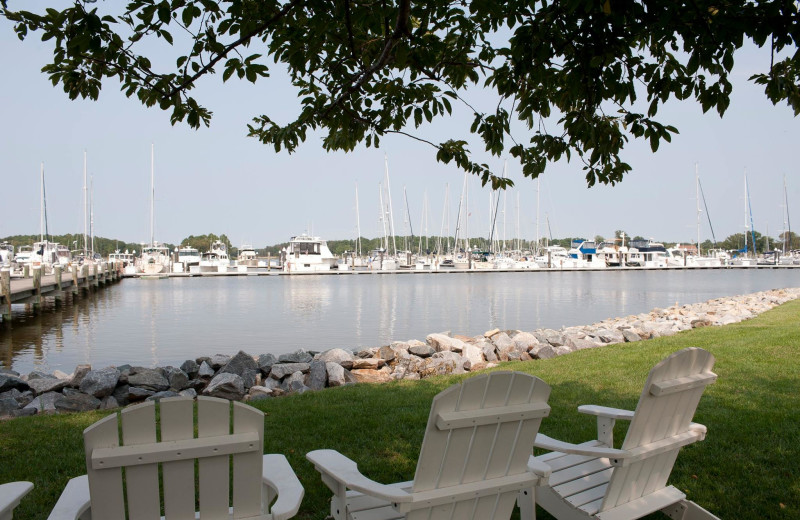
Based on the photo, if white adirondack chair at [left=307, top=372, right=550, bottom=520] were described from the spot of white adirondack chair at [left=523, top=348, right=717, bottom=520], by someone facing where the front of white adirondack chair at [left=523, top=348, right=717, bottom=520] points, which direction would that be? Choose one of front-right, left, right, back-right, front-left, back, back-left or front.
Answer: left

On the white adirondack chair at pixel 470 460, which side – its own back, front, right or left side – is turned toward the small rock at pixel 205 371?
front

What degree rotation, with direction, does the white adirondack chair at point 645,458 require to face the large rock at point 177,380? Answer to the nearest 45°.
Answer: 0° — it already faces it

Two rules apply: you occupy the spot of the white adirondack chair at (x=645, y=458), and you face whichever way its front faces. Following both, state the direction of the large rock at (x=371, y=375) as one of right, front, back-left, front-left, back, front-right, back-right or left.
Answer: front

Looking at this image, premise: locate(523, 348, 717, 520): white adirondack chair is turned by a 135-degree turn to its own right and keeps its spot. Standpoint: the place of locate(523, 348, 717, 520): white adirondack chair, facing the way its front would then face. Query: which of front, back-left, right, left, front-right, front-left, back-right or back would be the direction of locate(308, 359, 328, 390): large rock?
back-left

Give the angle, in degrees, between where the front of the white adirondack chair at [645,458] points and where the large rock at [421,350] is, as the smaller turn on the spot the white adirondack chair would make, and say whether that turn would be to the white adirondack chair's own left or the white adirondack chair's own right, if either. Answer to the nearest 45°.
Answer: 0° — it already faces it

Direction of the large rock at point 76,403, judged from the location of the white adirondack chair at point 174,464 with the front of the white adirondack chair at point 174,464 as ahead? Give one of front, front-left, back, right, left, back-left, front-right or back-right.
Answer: front

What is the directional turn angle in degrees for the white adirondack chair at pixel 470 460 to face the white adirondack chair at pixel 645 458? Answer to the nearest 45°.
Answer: approximately 90° to its right

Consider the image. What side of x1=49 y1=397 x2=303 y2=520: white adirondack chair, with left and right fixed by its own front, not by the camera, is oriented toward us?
back

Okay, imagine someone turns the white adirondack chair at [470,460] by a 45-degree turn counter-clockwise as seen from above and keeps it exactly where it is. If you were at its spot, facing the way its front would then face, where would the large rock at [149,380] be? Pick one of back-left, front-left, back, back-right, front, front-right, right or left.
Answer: front-right

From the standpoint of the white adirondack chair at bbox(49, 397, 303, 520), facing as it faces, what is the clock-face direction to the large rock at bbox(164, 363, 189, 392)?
The large rock is roughly at 12 o'clock from the white adirondack chair.

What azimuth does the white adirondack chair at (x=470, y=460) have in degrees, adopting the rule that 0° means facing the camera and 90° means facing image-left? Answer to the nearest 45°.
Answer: approximately 135°

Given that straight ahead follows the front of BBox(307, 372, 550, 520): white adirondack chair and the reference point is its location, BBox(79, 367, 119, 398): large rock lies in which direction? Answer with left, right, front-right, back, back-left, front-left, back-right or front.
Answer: front

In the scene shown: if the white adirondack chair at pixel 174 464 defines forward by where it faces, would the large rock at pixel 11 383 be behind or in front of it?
in front

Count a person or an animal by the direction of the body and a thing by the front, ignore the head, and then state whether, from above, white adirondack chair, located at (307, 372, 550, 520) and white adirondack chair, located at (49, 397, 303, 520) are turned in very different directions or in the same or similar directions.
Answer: same or similar directions

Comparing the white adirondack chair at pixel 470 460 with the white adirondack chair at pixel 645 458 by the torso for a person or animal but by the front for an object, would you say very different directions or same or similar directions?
same or similar directions

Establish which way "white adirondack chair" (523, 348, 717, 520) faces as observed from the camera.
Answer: facing away from the viewer and to the left of the viewer
